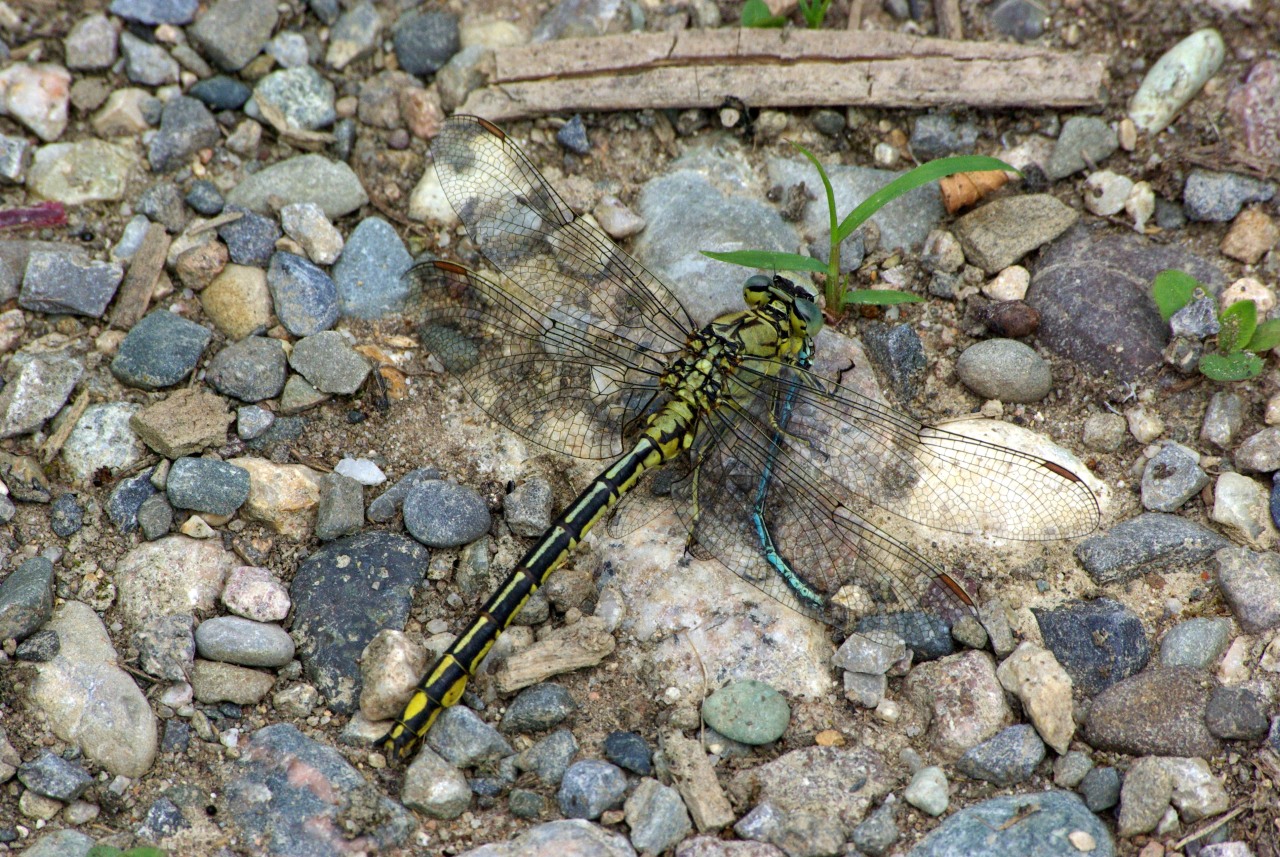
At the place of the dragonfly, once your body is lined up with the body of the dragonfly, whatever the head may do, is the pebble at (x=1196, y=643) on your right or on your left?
on your right

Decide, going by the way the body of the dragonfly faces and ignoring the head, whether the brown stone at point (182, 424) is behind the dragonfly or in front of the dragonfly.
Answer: behind

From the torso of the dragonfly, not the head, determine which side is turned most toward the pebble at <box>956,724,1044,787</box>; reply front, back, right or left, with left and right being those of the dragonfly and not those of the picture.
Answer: right

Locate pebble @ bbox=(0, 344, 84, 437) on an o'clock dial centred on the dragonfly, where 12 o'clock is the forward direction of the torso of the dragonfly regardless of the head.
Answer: The pebble is roughly at 7 o'clock from the dragonfly.

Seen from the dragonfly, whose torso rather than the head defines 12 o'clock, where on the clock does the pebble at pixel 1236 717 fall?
The pebble is roughly at 2 o'clock from the dragonfly.

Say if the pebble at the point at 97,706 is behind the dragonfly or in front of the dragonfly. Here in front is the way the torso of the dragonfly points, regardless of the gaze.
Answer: behind

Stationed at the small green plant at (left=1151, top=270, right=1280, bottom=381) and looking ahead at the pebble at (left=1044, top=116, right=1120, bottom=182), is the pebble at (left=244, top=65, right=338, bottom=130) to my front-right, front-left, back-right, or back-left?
front-left

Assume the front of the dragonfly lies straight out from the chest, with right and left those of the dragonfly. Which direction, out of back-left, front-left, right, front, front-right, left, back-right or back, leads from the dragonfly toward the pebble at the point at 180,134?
back-left

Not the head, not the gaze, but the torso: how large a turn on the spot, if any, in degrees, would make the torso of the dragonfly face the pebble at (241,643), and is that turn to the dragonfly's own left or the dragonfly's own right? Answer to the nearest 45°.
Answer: approximately 180°

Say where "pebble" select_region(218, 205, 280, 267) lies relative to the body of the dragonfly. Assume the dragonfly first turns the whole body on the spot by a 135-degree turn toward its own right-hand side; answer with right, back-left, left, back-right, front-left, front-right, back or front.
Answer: right

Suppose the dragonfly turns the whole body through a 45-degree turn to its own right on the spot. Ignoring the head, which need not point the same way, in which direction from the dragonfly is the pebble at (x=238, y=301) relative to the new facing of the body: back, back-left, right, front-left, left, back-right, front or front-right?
back

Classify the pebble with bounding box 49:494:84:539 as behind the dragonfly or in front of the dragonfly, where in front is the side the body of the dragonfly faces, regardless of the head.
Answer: behind

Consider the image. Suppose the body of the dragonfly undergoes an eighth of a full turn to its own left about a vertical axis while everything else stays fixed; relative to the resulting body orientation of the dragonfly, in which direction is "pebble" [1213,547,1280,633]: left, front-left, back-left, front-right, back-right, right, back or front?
right

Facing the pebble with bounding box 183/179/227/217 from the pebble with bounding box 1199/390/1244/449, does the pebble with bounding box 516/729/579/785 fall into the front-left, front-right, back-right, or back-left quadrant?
front-left

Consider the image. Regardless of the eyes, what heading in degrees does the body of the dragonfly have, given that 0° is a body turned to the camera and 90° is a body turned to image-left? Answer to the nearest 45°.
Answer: approximately 225°
